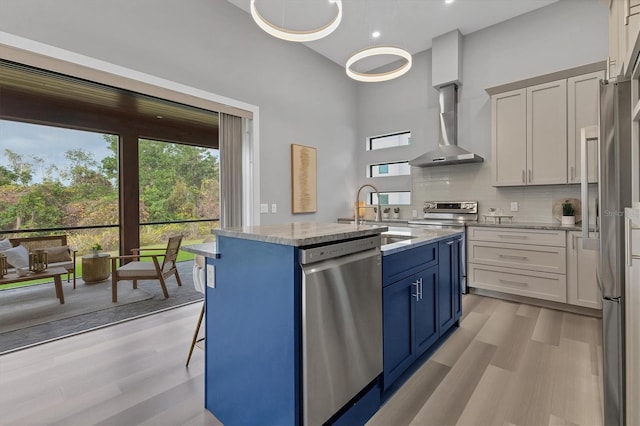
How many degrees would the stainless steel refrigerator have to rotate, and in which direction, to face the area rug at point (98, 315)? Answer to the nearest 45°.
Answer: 0° — it already faces it

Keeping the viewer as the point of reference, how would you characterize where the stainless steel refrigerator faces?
facing to the left of the viewer

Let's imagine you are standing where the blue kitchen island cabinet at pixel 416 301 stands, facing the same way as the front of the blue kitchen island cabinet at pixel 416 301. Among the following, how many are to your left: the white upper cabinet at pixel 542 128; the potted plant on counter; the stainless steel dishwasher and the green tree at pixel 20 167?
2

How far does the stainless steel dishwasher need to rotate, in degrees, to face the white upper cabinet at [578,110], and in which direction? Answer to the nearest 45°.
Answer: approximately 90° to its left

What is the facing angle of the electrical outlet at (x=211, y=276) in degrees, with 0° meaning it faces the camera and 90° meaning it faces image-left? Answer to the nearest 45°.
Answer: approximately 45°

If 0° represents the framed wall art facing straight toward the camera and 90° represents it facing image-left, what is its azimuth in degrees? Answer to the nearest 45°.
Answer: approximately 315°

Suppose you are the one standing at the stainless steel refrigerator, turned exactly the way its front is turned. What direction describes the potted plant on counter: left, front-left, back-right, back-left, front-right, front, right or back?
right

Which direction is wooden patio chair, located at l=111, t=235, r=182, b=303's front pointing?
to the viewer's left

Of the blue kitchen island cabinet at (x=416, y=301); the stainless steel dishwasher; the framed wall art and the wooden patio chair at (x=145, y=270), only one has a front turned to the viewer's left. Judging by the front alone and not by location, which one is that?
the wooden patio chair

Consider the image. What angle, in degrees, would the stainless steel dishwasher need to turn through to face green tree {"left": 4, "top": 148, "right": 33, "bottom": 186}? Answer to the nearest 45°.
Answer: approximately 180°

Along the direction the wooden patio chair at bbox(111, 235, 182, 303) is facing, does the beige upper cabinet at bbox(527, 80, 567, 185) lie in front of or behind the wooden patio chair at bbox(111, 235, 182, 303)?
behind
